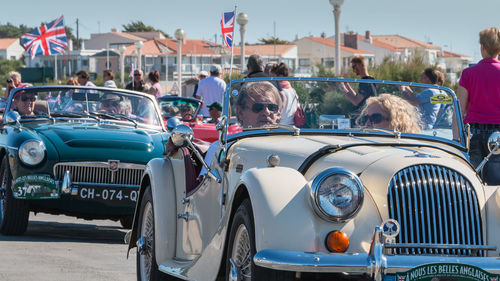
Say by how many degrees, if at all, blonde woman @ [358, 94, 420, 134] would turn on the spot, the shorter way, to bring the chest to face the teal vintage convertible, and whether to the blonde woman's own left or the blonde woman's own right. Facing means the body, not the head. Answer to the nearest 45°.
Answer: approximately 90° to the blonde woman's own right

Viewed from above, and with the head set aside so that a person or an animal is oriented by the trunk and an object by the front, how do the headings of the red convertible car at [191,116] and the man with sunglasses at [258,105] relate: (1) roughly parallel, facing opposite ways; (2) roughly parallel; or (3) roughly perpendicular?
roughly parallel

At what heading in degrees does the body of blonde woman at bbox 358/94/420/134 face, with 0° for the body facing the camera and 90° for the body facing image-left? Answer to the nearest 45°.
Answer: approximately 45°

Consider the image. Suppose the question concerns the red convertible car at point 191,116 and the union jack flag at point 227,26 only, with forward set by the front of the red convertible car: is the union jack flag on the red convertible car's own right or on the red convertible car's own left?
on the red convertible car's own left

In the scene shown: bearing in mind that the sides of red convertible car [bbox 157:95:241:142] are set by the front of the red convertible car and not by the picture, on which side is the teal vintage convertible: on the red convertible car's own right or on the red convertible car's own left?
on the red convertible car's own right

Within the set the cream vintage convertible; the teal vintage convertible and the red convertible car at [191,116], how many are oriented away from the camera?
0
